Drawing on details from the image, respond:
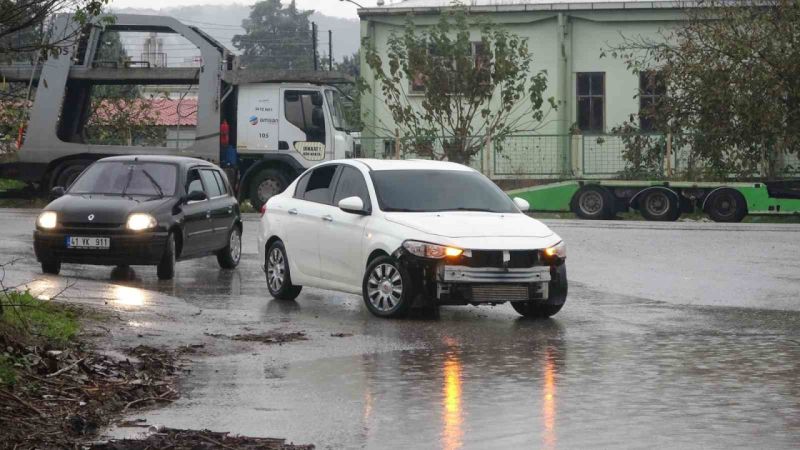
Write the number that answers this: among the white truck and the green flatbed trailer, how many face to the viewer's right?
2

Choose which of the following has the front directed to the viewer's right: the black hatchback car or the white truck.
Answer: the white truck

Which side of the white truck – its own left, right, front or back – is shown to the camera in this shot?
right

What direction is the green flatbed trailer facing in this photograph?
to the viewer's right

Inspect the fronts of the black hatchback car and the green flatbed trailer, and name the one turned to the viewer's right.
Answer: the green flatbed trailer

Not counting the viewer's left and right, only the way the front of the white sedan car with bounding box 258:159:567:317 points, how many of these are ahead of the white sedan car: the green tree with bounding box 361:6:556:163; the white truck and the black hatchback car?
0

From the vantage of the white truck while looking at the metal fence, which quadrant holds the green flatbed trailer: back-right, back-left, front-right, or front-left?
front-right

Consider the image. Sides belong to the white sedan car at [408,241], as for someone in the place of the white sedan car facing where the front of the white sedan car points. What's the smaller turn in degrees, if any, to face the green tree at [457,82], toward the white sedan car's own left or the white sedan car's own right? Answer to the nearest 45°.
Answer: approximately 135° to the white sedan car's own left

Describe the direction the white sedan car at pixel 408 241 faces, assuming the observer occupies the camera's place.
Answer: facing the viewer and to the right of the viewer

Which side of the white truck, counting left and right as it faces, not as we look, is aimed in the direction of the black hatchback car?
right

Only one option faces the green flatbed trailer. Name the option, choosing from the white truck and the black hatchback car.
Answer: the white truck

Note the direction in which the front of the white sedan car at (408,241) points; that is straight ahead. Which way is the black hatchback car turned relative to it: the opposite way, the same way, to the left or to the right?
to the right

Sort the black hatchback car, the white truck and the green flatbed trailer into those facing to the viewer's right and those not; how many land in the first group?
2

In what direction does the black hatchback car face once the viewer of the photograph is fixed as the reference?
facing the viewer and to the left of the viewer

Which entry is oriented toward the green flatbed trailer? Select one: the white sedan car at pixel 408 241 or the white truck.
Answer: the white truck
